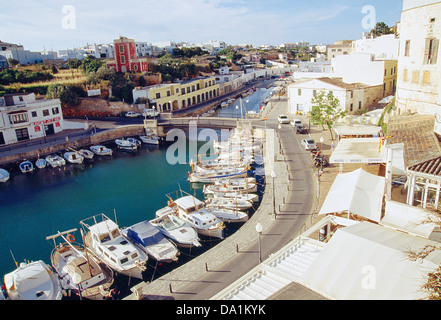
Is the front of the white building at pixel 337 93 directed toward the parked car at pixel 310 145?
yes

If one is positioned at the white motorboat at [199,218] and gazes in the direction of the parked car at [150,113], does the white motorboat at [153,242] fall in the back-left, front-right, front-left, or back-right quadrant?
back-left

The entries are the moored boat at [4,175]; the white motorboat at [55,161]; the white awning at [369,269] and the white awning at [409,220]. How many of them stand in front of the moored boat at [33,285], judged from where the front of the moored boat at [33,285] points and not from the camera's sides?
2
